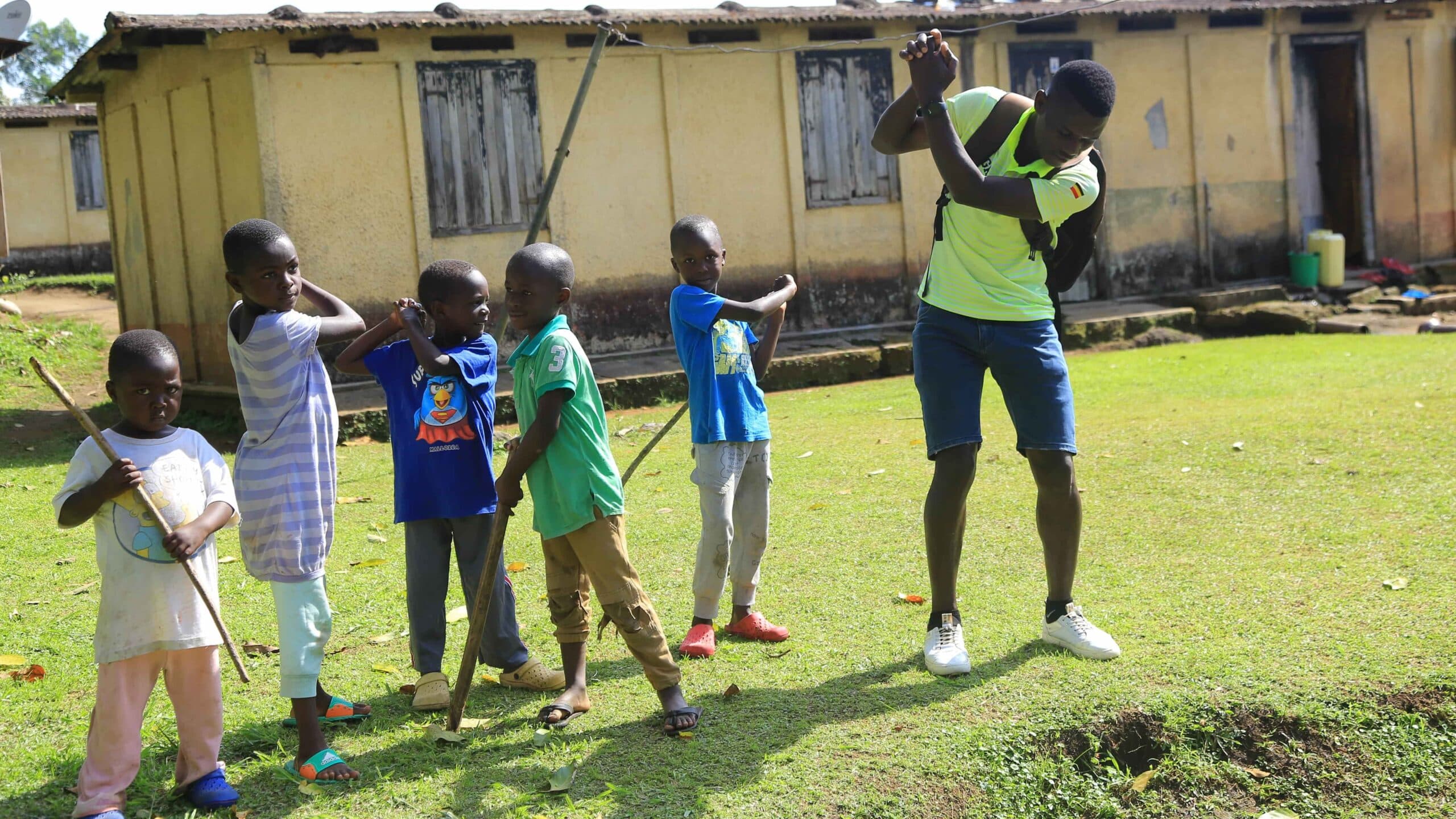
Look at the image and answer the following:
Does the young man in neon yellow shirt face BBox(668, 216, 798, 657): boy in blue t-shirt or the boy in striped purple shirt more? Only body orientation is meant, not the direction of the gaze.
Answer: the boy in striped purple shirt

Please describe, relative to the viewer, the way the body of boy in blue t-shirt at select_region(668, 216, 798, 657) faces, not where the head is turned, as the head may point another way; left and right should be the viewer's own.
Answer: facing the viewer and to the right of the viewer

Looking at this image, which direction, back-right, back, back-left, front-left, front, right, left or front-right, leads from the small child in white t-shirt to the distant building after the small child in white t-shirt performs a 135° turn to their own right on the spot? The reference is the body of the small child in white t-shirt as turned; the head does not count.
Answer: front-right

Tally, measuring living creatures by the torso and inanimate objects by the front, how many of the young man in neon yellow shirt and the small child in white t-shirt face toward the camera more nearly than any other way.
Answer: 2

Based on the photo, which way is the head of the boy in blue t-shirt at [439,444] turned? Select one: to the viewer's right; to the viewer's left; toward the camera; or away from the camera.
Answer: to the viewer's right

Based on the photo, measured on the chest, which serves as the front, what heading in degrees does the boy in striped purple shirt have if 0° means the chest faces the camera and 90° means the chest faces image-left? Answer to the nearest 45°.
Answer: approximately 270°

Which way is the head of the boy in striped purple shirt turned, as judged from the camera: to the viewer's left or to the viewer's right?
to the viewer's right
